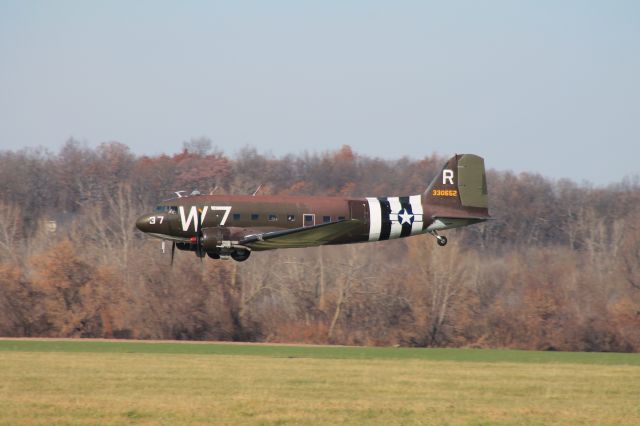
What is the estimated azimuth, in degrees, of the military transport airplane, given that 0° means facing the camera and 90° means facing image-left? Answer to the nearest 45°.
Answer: approximately 90°
